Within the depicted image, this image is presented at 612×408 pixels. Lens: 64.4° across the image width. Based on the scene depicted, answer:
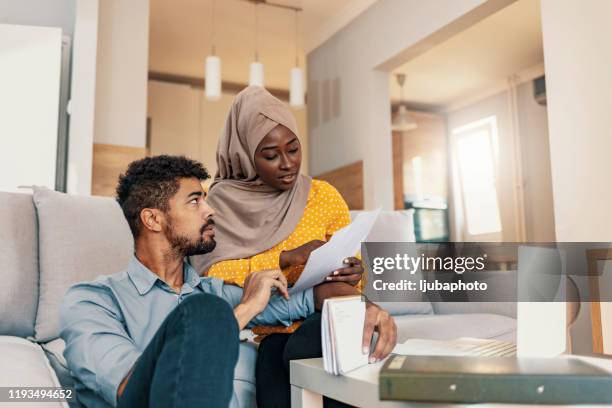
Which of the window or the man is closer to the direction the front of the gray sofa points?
the man

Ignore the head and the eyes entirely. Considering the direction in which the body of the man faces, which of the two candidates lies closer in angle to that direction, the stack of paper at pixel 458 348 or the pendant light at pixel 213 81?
the stack of paper

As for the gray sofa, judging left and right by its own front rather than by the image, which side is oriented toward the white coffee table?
front

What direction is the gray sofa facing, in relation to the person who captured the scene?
facing the viewer and to the right of the viewer

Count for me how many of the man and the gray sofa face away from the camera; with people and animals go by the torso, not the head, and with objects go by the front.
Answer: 0

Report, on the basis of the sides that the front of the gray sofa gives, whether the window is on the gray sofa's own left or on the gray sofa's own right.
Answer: on the gray sofa's own left

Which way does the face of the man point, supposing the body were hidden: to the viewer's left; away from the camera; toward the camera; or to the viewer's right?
to the viewer's right

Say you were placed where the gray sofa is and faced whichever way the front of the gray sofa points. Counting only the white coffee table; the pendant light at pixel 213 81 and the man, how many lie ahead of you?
2

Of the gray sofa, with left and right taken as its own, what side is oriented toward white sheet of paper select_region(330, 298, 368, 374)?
front

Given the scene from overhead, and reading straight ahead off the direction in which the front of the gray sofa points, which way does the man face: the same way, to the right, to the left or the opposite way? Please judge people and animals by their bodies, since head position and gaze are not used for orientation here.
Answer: the same way
